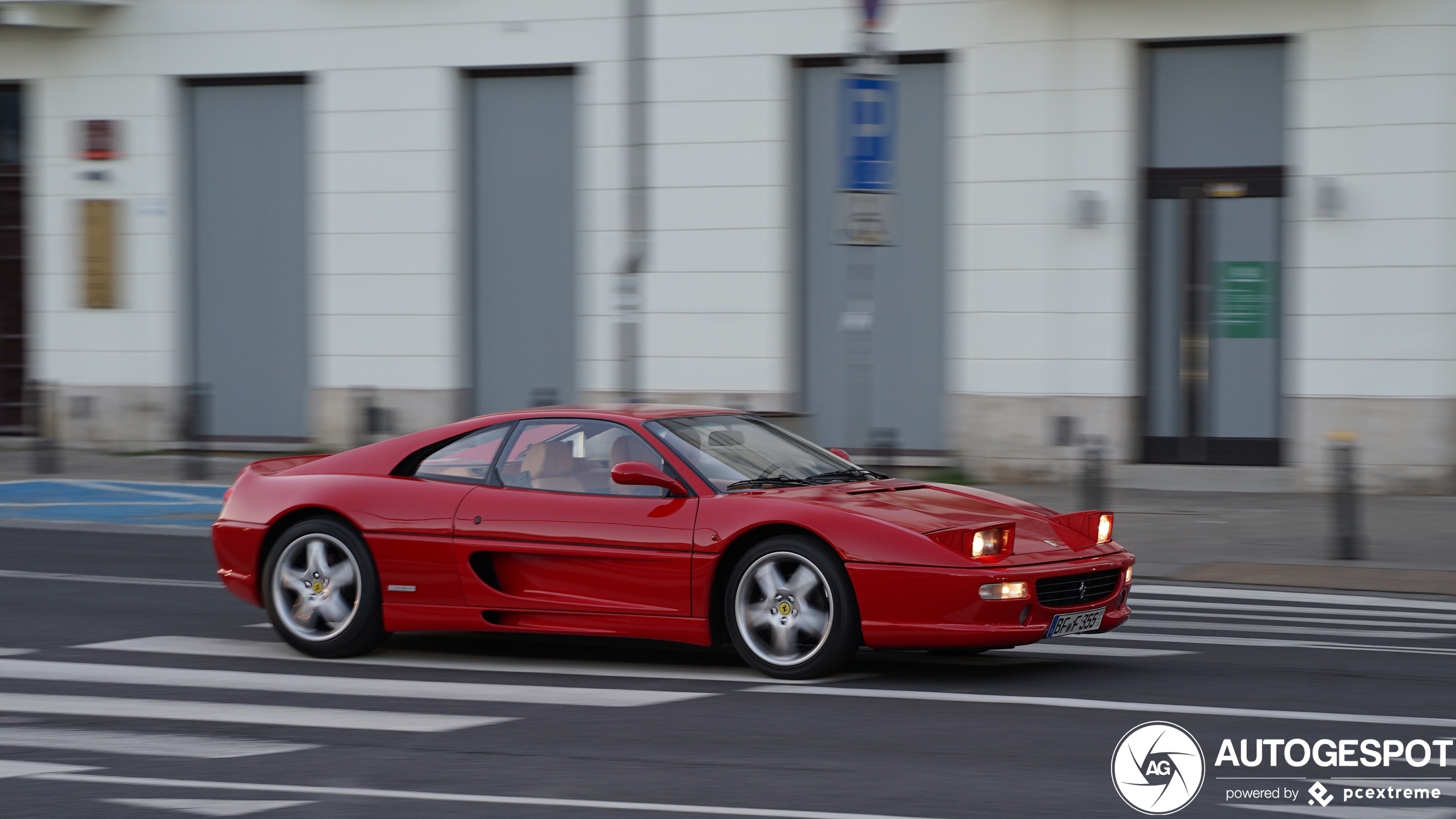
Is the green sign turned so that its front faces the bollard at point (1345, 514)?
yes

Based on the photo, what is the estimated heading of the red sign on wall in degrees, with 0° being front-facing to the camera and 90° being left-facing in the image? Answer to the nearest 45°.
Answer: approximately 0°

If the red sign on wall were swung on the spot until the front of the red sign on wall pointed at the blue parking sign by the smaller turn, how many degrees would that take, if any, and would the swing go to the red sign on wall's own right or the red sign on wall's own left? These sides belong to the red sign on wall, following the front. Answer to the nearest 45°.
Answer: approximately 45° to the red sign on wall's own left

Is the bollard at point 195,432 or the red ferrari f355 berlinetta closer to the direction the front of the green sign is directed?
the red ferrari f355 berlinetta

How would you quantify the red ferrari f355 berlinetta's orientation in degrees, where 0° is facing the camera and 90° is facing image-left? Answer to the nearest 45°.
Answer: approximately 315°

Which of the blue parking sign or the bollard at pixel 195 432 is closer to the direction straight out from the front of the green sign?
the blue parking sign

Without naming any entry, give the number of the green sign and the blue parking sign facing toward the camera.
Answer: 2

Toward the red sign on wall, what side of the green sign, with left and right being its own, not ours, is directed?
right

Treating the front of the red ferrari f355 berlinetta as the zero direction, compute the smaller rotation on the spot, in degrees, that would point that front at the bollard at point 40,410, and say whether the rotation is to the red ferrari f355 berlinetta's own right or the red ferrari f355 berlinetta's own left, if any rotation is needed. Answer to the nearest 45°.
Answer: approximately 180°

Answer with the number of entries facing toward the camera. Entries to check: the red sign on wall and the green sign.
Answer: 2

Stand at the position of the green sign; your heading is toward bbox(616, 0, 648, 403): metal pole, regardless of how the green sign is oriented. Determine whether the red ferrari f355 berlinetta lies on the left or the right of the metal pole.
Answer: left

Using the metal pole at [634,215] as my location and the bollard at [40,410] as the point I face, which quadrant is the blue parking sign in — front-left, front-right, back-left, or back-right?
back-left

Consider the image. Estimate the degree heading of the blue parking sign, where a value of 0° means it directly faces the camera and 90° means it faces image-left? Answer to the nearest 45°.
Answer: approximately 0°

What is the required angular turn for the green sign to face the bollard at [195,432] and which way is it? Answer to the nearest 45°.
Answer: approximately 90° to its right
